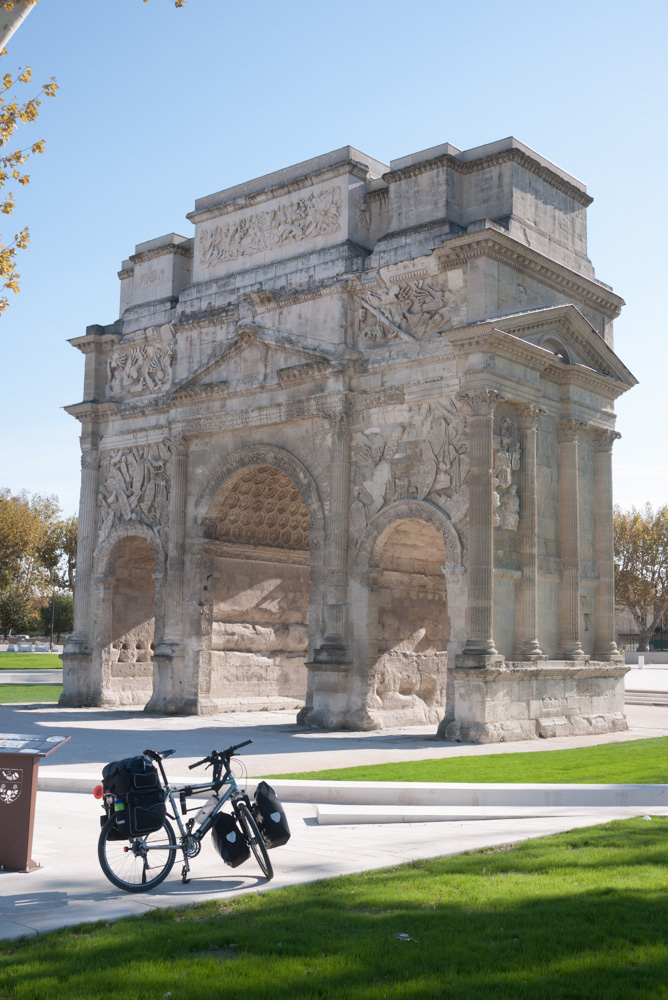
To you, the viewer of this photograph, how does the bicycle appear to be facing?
facing to the right of the viewer

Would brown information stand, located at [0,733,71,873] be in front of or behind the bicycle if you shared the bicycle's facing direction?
behind

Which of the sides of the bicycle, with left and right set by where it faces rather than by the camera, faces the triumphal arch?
left

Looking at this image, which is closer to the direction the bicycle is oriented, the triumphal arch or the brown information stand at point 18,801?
the triumphal arch
